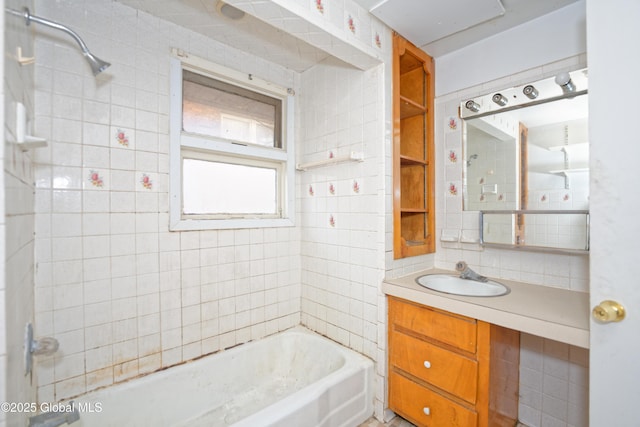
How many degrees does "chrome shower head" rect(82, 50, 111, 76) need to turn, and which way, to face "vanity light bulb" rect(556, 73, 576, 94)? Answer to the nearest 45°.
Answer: approximately 45° to its right

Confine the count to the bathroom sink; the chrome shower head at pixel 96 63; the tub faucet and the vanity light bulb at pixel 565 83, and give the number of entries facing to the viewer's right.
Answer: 2

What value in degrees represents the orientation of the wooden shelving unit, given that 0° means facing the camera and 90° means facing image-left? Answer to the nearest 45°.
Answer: approximately 315°

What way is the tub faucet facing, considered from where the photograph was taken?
facing to the right of the viewer

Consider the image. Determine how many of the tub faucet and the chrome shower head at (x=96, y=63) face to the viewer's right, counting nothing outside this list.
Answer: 2

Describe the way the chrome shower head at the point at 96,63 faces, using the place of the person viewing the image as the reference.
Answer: facing to the right of the viewer

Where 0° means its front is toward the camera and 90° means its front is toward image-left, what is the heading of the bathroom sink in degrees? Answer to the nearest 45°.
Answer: approximately 45°

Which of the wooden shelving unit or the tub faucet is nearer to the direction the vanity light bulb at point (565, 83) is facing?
the tub faucet

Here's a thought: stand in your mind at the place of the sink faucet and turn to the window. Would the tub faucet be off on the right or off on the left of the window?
left
